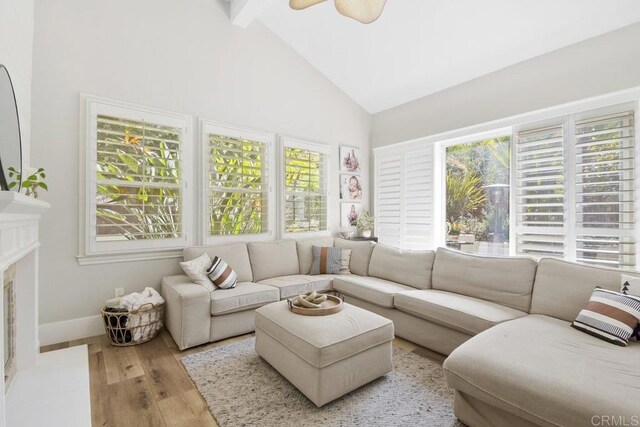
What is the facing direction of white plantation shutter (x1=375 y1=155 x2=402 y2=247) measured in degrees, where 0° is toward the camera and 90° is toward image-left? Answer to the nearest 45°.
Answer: approximately 45°

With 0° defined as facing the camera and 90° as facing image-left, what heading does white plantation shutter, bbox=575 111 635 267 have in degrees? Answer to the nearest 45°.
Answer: approximately 45°

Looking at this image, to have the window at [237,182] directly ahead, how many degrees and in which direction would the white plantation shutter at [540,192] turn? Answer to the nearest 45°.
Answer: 0° — it already faces it

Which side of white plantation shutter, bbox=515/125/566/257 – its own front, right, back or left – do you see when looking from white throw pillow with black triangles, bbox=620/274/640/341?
left

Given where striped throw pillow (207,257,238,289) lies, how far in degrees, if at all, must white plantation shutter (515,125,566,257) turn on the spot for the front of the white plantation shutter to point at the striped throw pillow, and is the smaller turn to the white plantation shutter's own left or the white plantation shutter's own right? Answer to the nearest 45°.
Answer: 0° — it already faces it

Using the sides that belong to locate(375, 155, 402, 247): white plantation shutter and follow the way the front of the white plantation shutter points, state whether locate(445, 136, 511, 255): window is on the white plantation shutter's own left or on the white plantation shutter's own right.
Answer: on the white plantation shutter's own left

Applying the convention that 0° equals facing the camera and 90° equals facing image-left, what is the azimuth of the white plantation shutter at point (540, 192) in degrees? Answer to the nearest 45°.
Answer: approximately 45°
